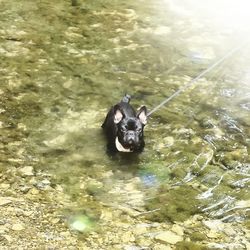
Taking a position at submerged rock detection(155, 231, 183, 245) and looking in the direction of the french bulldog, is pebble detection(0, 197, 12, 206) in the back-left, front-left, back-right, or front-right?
front-left

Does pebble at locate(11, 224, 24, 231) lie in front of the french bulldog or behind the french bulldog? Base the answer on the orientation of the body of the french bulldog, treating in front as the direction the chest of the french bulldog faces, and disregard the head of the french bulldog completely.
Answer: in front

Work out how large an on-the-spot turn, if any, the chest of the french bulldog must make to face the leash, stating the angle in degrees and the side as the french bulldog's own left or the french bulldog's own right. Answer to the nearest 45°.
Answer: approximately 135° to the french bulldog's own left

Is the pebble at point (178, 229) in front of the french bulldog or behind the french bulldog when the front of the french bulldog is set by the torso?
in front

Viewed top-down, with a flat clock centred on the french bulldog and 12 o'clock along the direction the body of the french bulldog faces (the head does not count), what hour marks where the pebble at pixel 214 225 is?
The pebble is roughly at 11 o'clock from the french bulldog.

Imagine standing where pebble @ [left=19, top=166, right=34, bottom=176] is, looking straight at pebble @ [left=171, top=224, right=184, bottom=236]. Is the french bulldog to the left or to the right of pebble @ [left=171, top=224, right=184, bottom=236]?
left

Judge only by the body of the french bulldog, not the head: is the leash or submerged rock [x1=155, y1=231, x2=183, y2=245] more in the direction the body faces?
the submerged rock

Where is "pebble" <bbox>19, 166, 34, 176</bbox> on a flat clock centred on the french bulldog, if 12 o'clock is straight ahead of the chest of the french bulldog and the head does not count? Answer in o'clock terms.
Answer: The pebble is roughly at 2 o'clock from the french bulldog.

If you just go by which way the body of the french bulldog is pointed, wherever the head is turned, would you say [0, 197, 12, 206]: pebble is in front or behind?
in front

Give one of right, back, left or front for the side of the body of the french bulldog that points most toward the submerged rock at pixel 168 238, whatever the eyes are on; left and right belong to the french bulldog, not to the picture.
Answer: front

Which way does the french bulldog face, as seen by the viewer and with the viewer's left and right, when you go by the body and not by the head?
facing the viewer

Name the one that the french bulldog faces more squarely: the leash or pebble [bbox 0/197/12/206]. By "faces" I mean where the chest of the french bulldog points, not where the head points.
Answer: the pebble
